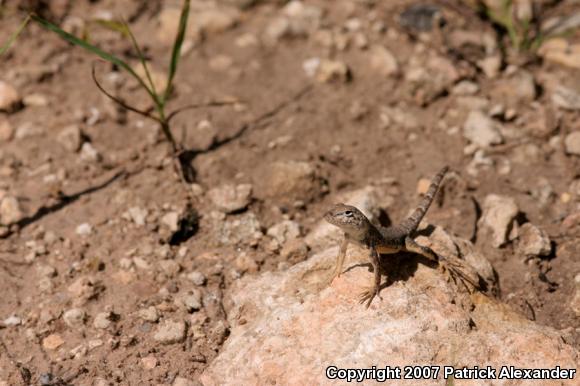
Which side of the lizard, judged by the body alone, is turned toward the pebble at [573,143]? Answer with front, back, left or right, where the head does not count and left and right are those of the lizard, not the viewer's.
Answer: back

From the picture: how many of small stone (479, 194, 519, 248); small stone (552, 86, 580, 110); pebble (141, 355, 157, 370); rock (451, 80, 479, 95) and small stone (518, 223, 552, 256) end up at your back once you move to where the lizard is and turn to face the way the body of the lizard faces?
4

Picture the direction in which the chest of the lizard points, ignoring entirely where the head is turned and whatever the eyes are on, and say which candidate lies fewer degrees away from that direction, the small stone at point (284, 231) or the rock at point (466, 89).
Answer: the small stone

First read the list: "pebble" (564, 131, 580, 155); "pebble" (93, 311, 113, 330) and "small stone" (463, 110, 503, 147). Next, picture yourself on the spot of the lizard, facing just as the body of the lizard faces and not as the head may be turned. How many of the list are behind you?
2

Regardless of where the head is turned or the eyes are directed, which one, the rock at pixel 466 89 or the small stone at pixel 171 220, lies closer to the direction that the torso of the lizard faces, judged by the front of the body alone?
the small stone

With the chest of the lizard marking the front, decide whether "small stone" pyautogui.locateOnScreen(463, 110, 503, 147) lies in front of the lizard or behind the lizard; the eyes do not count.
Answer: behind

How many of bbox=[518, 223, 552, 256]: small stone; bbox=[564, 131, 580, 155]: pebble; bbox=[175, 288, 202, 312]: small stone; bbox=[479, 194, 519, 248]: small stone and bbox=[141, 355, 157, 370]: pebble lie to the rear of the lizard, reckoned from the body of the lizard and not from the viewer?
3

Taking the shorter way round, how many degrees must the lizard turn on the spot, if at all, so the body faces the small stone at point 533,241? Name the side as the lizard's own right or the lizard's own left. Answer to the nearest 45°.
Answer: approximately 180°
